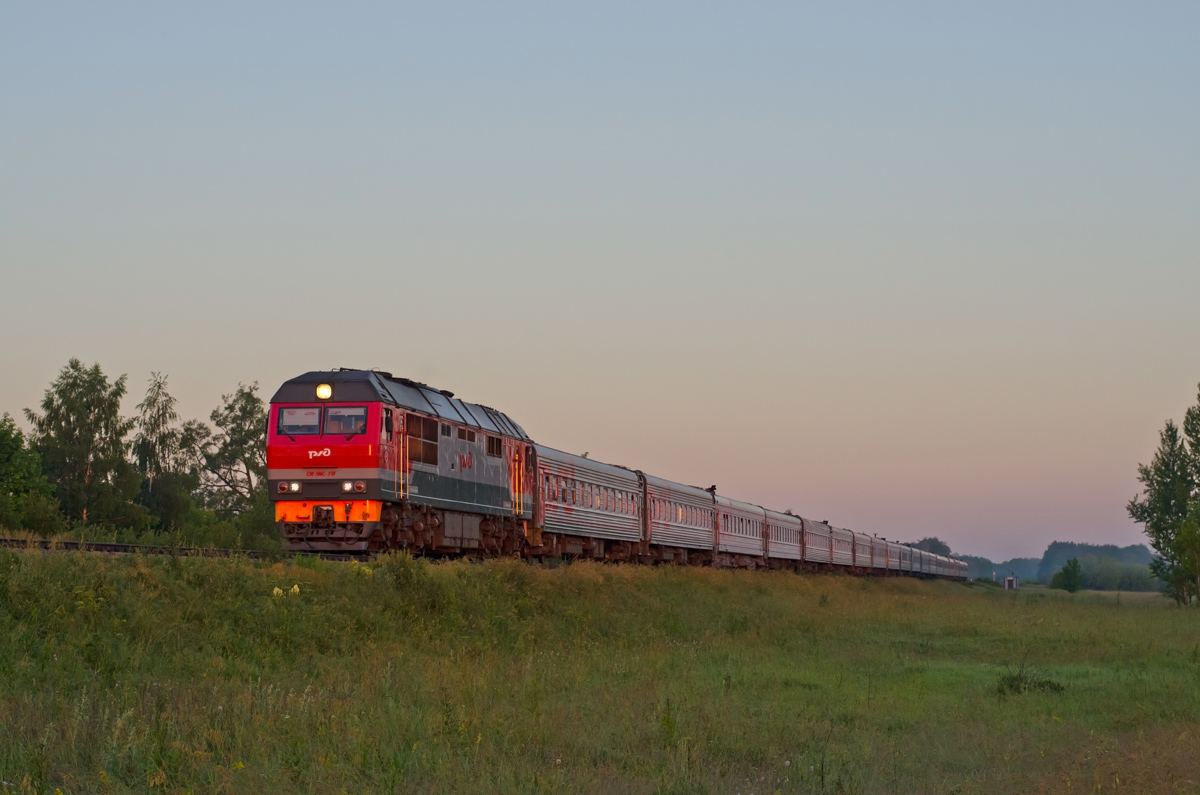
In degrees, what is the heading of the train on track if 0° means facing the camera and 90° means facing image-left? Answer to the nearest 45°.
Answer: approximately 45°
